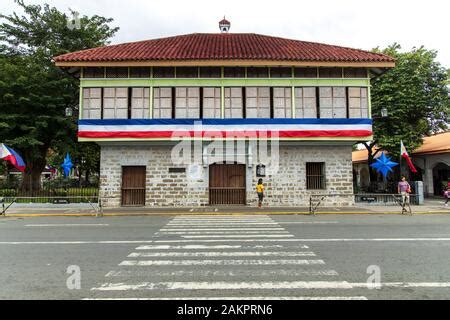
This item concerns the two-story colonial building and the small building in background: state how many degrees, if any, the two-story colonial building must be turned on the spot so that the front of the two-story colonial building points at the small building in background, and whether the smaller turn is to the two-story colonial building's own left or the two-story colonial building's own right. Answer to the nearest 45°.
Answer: approximately 135° to the two-story colonial building's own left

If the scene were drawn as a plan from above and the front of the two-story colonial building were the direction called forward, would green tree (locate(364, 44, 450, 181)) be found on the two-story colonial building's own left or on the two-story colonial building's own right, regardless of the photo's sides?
on the two-story colonial building's own left

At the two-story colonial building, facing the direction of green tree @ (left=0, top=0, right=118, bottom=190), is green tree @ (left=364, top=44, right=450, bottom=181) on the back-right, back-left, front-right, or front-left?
back-right

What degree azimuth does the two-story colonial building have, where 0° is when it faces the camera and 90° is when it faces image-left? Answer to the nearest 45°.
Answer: approximately 0°

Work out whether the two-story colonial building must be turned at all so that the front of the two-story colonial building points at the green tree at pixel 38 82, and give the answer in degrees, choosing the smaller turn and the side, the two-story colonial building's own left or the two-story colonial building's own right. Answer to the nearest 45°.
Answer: approximately 90° to the two-story colonial building's own right
